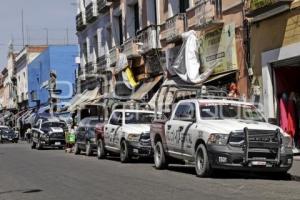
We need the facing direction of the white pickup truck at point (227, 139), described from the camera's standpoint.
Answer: facing the viewer and to the right of the viewer

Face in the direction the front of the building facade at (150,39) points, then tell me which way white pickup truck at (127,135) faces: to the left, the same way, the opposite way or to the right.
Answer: to the left

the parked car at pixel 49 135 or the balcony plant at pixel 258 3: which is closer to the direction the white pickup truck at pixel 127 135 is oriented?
the balcony plant

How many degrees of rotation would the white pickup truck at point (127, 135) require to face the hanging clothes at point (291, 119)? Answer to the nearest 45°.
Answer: approximately 45° to its left

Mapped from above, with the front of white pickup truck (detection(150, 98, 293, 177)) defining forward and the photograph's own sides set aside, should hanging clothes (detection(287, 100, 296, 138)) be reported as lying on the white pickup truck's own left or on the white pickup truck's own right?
on the white pickup truck's own left

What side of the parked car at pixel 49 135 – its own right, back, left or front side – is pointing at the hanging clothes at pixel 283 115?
front

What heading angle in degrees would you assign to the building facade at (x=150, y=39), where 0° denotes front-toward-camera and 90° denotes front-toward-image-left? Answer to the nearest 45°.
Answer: approximately 45°
